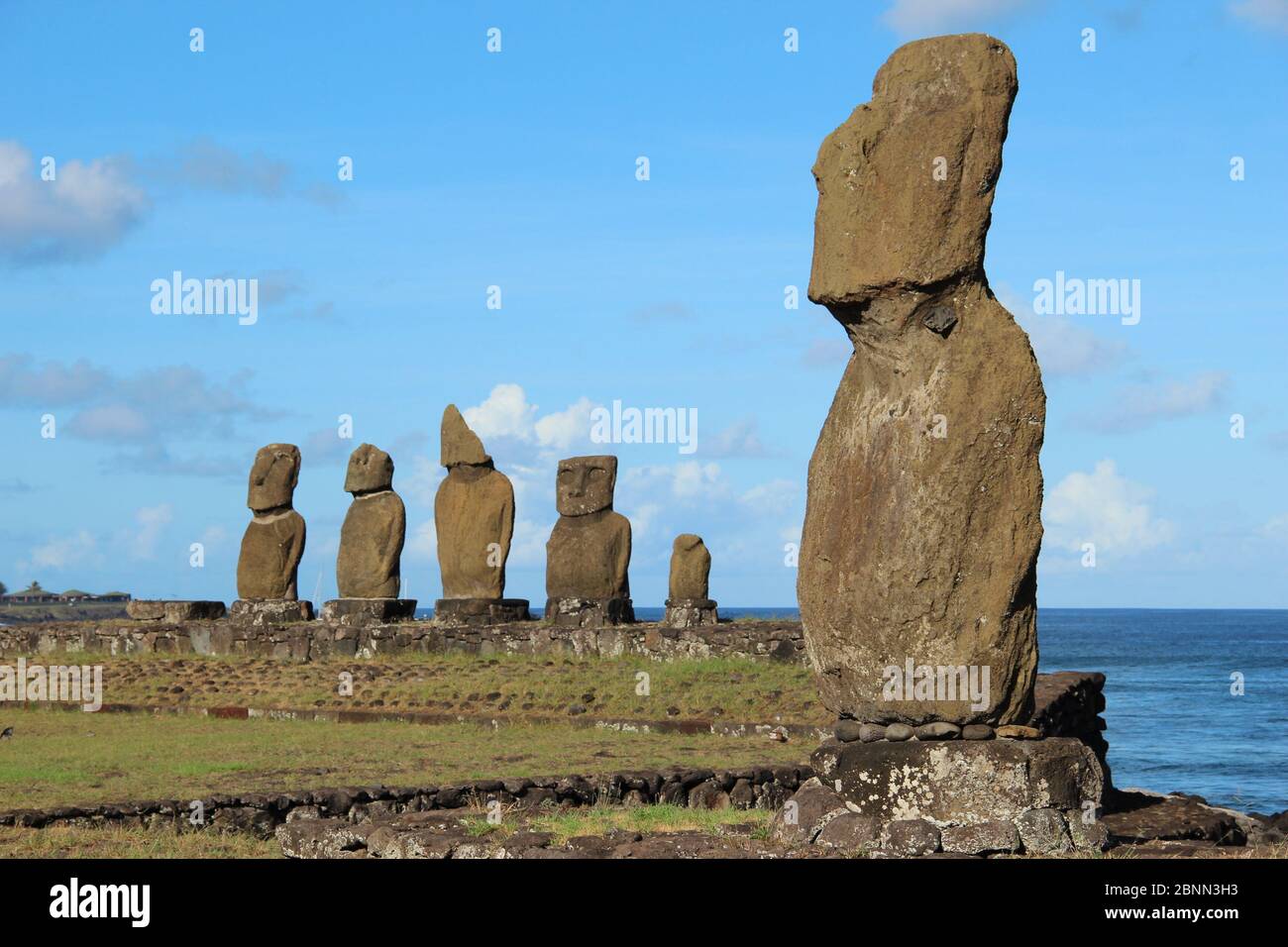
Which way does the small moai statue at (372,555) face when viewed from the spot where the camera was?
facing the viewer and to the left of the viewer

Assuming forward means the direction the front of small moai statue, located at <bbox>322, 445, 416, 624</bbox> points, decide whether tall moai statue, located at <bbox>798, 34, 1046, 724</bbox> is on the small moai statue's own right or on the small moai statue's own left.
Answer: on the small moai statue's own left

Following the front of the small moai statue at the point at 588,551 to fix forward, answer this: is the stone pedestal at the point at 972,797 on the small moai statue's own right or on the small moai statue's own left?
on the small moai statue's own left

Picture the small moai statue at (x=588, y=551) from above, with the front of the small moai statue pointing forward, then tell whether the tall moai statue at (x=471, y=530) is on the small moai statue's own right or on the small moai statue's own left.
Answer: on the small moai statue's own right

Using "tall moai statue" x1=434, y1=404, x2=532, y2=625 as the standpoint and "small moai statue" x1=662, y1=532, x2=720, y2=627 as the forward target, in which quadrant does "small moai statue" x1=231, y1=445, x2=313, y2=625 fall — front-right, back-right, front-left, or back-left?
back-left

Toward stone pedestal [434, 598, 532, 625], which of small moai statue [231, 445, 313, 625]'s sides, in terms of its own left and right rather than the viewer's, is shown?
left

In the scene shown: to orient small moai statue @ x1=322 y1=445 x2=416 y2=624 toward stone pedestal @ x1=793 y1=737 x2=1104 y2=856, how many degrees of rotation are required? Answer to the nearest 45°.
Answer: approximately 45° to its left

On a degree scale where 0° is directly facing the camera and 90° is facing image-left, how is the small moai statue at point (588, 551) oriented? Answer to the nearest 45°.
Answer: approximately 45°

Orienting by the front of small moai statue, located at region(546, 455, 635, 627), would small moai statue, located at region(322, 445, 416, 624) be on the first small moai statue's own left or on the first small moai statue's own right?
on the first small moai statue's own right

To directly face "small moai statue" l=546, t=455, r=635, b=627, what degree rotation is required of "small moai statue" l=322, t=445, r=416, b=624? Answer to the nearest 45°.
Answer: approximately 90° to its left

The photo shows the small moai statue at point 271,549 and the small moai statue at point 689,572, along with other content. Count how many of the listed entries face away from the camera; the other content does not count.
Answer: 0

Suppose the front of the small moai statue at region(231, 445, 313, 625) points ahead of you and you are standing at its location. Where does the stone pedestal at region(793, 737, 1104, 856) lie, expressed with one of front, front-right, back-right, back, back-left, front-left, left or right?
front-left

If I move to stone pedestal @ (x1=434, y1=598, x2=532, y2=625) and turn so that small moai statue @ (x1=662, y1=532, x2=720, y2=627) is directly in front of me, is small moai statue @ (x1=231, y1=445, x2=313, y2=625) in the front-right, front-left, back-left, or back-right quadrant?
back-left
